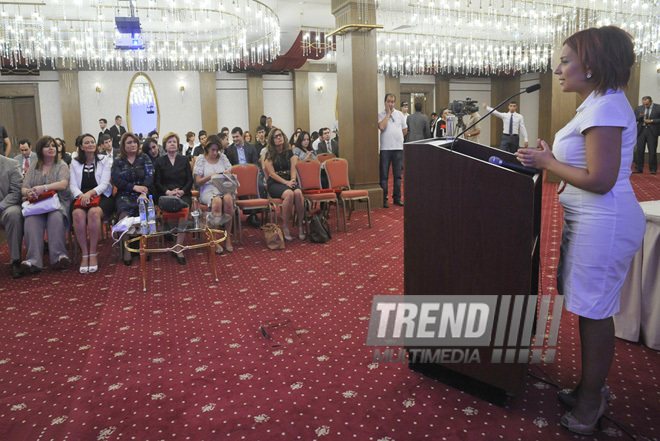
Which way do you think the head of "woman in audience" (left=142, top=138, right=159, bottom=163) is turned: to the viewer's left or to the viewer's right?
to the viewer's right

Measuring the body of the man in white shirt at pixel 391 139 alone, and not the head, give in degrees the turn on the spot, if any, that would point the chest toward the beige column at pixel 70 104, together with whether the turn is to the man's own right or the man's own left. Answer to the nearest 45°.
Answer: approximately 135° to the man's own right

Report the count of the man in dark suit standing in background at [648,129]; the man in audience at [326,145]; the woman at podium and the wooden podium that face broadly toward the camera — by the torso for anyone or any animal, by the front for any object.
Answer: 2

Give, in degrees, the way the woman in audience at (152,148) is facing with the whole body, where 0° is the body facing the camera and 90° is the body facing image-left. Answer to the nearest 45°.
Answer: approximately 315°

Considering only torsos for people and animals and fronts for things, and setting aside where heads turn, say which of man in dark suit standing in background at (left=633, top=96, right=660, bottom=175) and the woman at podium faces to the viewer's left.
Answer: the woman at podium

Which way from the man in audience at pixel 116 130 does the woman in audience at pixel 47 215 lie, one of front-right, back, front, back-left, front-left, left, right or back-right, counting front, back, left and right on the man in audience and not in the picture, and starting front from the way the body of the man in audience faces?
front-right

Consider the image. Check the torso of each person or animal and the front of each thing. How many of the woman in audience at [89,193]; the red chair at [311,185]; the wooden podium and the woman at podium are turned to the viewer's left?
2

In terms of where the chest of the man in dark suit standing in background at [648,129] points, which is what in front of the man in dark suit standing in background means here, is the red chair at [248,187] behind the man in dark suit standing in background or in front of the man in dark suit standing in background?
in front

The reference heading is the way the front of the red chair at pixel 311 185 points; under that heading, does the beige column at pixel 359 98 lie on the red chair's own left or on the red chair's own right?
on the red chair's own left

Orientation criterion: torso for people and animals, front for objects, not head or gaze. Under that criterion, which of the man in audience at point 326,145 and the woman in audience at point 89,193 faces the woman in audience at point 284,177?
the man in audience

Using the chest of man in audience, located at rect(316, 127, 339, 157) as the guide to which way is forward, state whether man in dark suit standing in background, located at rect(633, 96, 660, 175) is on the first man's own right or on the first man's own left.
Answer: on the first man's own left
